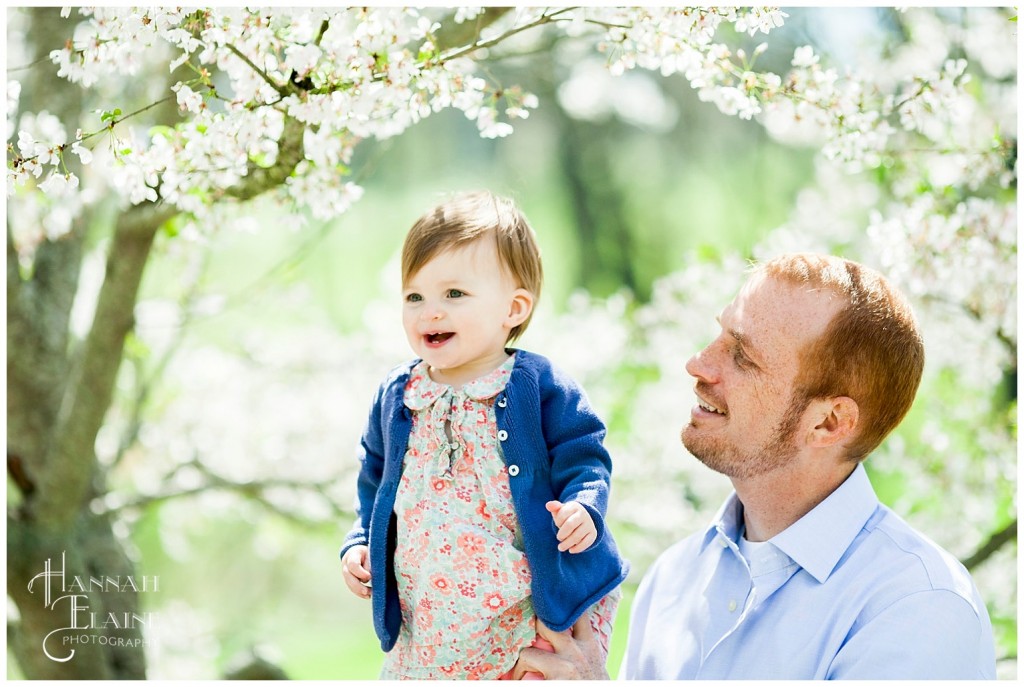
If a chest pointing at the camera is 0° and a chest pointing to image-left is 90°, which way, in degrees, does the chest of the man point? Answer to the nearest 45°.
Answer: approximately 45°

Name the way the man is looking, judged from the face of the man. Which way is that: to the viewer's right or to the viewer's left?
to the viewer's left
